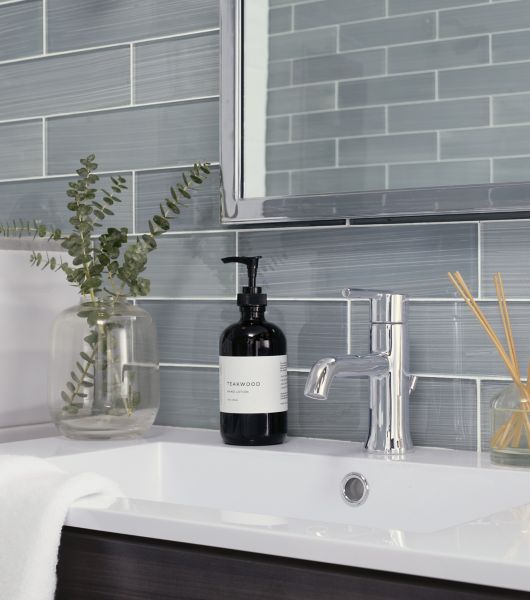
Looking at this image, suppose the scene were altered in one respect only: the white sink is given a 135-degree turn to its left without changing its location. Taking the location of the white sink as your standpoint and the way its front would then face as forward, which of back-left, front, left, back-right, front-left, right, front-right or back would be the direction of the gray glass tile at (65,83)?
back-left

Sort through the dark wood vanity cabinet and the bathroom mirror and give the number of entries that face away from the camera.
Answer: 0

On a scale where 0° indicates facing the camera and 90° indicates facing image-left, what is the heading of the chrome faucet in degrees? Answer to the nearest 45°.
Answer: approximately 45°

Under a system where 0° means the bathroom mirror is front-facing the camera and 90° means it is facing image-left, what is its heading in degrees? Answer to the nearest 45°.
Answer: approximately 45°

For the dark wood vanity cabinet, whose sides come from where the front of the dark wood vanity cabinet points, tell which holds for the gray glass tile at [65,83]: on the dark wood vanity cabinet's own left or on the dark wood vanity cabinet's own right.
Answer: on the dark wood vanity cabinet's own right

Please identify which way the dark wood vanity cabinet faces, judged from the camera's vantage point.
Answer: facing the viewer and to the left of the viewer

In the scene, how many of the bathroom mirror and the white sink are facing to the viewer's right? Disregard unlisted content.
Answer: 0
